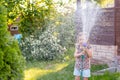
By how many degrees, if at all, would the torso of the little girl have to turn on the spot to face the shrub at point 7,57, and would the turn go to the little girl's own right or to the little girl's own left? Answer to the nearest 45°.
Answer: approximately 45° to the little girl's own right

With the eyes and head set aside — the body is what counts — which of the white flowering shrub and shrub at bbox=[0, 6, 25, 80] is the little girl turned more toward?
the shrub

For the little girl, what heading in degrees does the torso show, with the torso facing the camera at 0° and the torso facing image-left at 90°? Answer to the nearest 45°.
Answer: approximately 0°

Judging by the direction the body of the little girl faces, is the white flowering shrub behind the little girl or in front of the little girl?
behind
